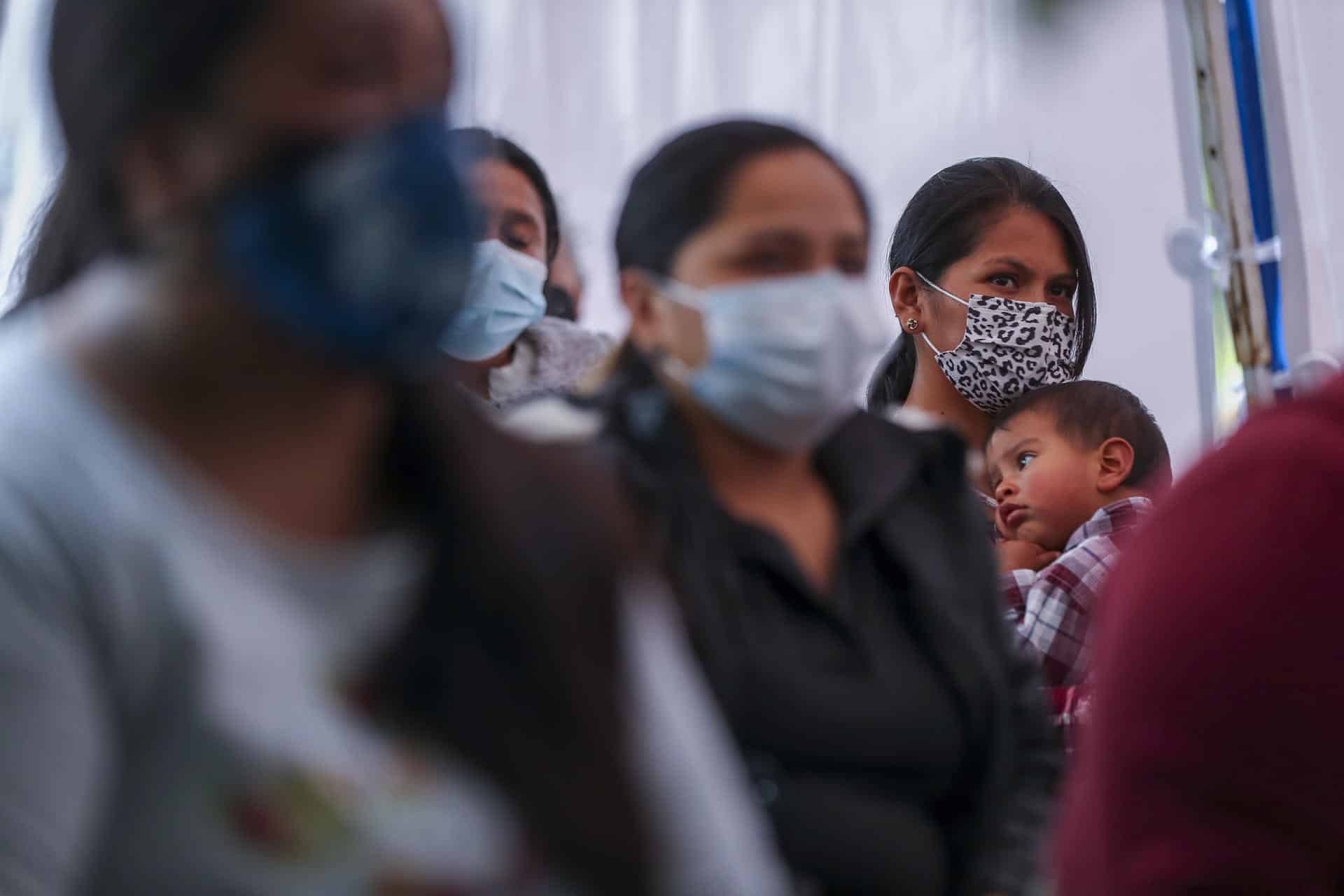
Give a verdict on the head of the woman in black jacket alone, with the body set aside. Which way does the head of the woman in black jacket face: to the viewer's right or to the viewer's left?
to the viewer's right

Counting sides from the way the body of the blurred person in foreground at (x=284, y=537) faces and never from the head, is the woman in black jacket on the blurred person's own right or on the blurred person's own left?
on the blurred person's own left

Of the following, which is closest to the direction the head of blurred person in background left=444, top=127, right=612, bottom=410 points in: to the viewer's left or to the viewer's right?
to the viewer's left

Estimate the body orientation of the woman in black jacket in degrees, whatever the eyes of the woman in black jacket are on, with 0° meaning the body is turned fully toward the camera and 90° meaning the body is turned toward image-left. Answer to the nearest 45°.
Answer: approximately 315°

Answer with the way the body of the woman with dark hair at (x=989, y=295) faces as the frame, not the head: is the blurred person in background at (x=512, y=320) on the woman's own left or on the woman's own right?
on the woman's own right

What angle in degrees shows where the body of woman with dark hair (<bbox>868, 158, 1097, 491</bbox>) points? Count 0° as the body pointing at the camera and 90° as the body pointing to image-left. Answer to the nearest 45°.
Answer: approximately 315°

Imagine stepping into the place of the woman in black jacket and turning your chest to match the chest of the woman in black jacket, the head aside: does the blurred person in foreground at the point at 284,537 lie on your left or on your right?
on your right

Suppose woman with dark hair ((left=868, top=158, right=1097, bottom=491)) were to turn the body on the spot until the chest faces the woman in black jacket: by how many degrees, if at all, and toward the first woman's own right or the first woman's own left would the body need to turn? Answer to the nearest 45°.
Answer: approximately 45° to the first woman's own right

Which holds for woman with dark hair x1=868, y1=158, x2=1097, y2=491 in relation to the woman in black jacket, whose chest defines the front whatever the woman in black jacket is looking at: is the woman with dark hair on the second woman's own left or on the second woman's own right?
on the second woman's own left

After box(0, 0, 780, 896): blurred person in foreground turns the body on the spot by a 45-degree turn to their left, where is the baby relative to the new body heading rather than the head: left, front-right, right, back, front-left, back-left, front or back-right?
front-left

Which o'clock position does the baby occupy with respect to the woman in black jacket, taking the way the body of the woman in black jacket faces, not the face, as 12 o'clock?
The baby is roughly at 8 o'clock from the woman in black jacket.

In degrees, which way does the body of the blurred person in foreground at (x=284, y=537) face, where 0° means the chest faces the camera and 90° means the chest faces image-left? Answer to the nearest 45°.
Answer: approximately 315°
